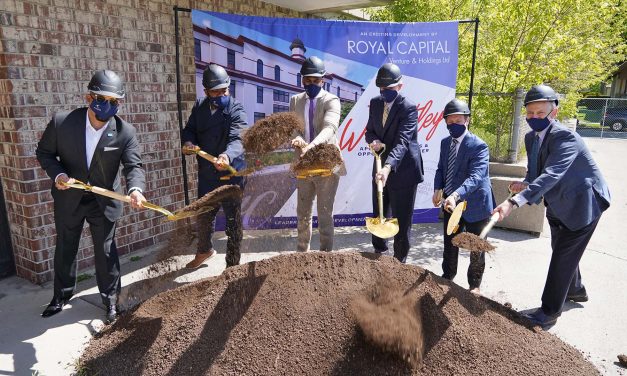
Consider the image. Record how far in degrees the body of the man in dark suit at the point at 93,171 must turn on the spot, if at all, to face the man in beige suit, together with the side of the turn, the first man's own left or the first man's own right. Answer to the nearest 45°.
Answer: approximately 90° to the first man's own left

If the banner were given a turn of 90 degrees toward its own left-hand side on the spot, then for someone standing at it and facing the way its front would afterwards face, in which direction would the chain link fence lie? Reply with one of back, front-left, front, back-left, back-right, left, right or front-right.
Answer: front-left

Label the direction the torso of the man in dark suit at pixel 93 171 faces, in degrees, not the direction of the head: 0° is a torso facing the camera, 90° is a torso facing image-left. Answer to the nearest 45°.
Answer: approximately 0°

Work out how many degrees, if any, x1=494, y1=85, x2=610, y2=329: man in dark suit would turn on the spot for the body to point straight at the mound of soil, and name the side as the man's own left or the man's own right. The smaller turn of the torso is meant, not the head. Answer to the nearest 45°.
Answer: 0° — they already face it

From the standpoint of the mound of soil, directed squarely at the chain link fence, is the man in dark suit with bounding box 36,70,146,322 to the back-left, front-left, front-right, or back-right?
back-left

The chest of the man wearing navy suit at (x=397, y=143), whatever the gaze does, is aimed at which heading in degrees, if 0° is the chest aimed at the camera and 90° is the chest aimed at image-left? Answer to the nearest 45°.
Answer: approximately 45°

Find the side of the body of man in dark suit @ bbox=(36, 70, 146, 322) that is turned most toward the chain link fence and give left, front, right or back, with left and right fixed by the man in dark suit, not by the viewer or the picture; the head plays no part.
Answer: left

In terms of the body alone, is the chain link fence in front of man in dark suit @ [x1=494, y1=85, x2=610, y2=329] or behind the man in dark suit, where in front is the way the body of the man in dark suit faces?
behind

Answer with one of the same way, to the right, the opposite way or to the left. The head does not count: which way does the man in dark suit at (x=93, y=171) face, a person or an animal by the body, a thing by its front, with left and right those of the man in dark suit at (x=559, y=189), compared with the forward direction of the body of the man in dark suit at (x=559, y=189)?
to the left
